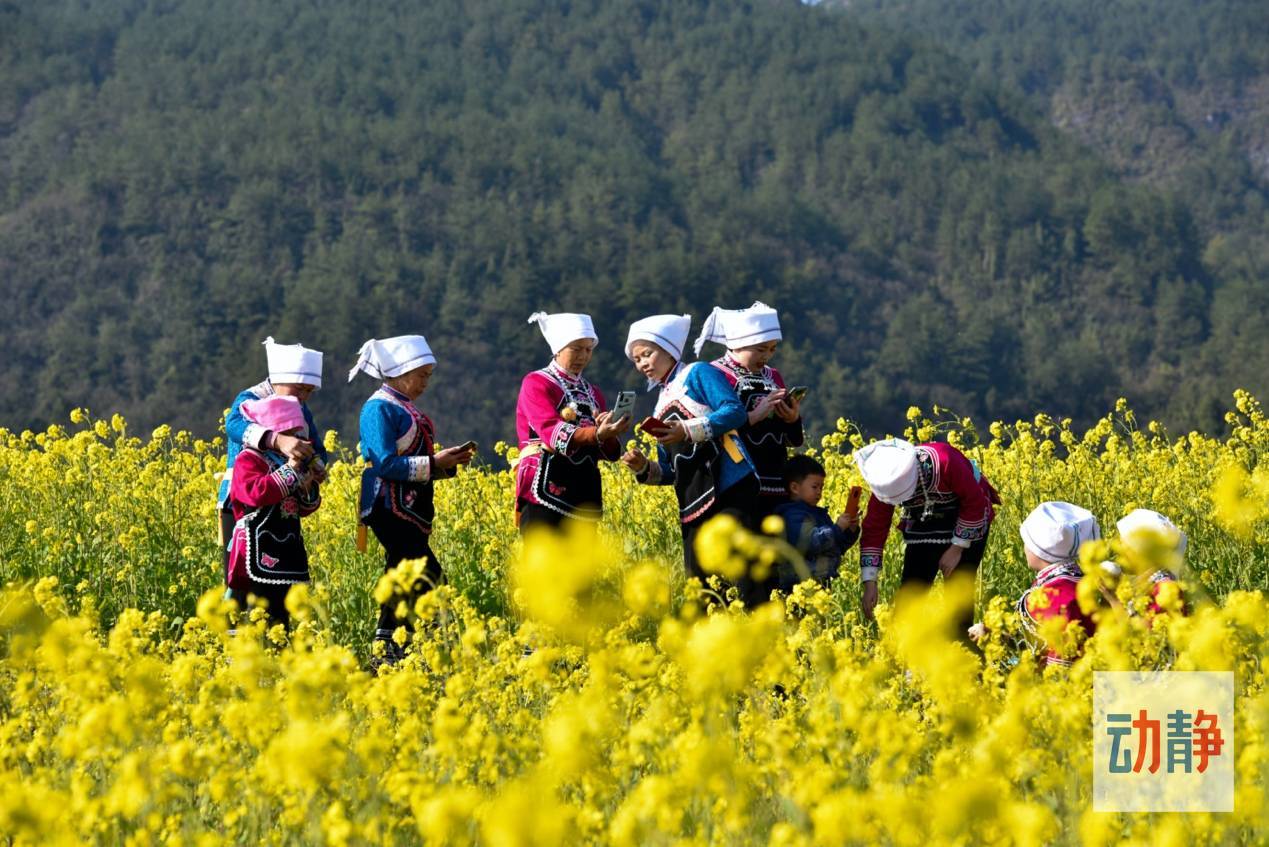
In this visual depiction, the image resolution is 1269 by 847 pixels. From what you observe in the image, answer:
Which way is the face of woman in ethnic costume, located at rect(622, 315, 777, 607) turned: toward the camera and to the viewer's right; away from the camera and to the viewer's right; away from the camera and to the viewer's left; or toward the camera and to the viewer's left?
toward the camera and to the viewer's left

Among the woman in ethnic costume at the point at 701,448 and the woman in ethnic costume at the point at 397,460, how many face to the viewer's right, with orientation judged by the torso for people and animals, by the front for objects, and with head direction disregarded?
1

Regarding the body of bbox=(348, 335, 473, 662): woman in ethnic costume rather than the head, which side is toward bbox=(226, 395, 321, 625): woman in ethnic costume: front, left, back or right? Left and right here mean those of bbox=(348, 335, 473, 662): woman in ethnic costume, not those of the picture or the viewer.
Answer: back

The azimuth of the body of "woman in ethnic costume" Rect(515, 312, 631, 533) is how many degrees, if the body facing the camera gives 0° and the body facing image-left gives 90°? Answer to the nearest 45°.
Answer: approximately 315°

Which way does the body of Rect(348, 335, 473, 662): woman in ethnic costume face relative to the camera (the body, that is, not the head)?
to the viewer's right

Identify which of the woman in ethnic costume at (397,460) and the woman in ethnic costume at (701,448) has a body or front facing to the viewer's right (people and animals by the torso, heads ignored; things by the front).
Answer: the woman in ethnic costume at (397,460)

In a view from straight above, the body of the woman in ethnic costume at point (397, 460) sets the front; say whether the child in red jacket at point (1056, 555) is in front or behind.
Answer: in front

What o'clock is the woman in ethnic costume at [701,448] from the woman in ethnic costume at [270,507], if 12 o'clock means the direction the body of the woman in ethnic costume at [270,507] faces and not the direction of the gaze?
the woman in ethnic costume at [701,448] is roughly at 11 o'clock from the woman in ethnic costume at [270,507].

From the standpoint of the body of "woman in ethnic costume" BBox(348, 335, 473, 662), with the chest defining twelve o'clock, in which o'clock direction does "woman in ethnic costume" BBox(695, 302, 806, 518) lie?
"woman in ethnic costume" BBox(695, 302, 806, 518) is roughly at 12 o'clock from "woman in ethnic costume" BBox(348, 335, 473, 662).
